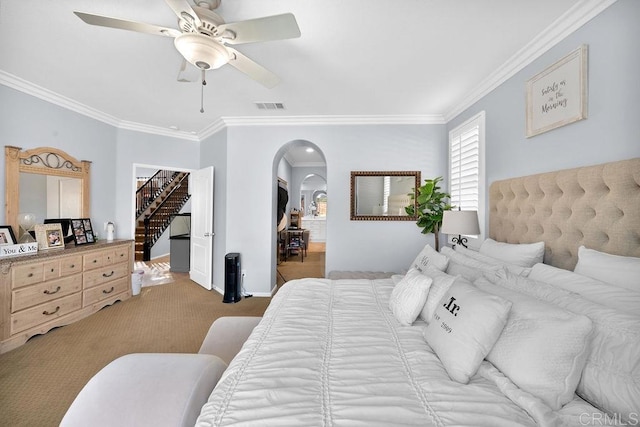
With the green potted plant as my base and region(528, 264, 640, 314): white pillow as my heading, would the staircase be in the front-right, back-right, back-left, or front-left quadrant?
back-right

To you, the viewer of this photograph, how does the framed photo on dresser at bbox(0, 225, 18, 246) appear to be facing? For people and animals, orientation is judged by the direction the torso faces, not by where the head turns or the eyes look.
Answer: facing the viewer and to the right of the viewer

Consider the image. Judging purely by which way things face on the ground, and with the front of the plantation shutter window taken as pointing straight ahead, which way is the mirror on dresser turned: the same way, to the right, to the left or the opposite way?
the opposite way

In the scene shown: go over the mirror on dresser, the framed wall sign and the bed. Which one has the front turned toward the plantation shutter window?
the mirror on dresser

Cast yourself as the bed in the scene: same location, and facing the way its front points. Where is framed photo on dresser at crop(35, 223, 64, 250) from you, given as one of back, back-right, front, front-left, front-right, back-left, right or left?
front-right

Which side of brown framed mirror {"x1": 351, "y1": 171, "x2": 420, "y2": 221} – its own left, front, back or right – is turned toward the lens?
front

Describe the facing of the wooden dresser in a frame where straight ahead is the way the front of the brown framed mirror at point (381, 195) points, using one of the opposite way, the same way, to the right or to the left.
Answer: to the left

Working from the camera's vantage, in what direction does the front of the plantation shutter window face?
facing the viewer and to the left of the viewer

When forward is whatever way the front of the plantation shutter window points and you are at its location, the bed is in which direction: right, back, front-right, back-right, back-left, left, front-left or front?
front-left

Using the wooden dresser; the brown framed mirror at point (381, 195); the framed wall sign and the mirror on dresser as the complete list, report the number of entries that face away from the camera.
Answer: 0

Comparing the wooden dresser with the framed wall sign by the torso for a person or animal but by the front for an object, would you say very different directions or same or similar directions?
very different directions

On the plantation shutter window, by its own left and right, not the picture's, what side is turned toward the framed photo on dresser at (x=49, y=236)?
front

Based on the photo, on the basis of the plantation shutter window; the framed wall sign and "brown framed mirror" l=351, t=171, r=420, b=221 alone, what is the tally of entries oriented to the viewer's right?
0

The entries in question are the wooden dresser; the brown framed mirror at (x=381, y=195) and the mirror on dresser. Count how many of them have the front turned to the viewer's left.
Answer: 0
